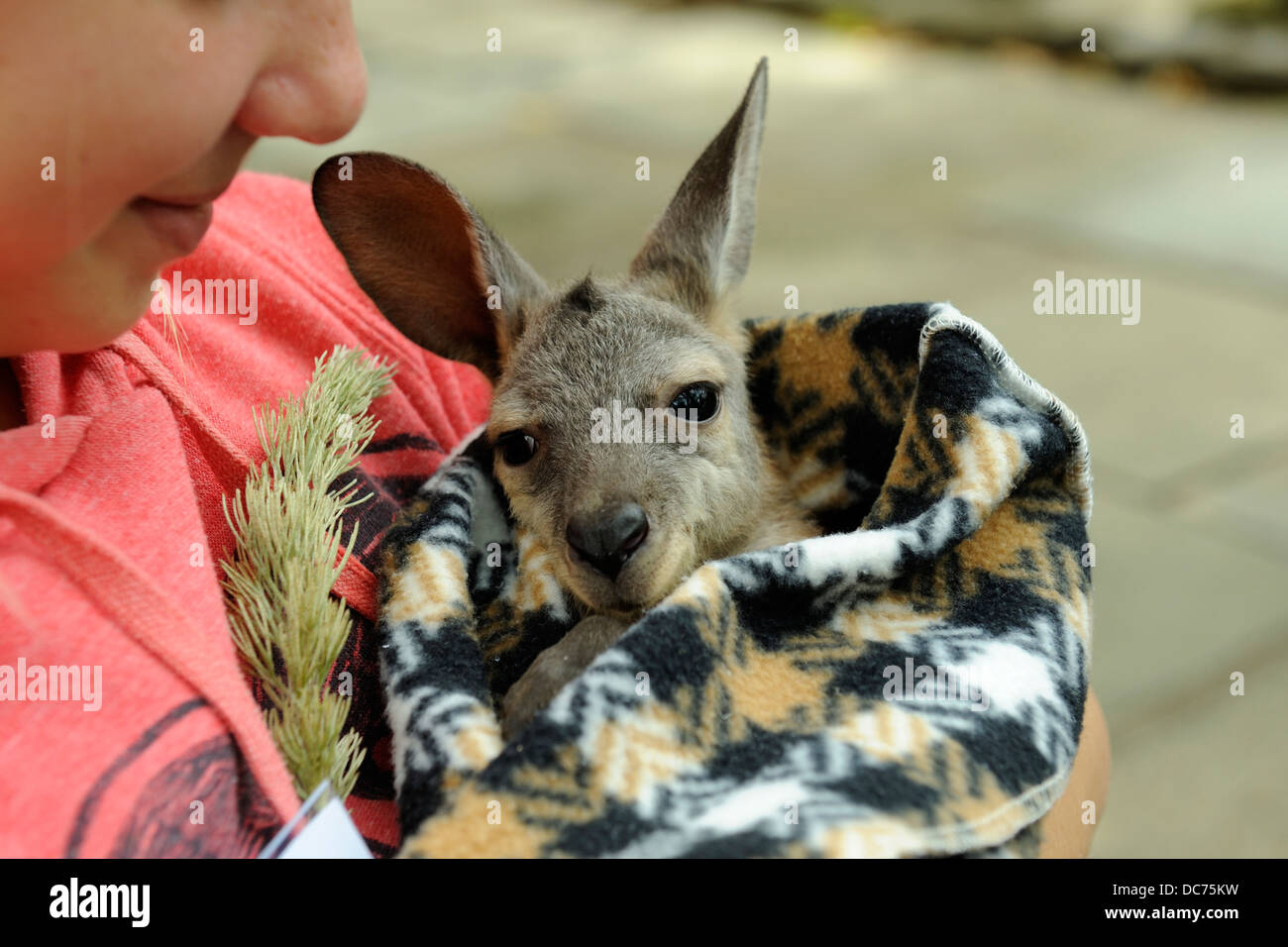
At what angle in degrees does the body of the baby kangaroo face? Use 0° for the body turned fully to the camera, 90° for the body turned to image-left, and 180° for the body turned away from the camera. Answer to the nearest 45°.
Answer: approximately 0°
